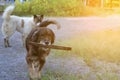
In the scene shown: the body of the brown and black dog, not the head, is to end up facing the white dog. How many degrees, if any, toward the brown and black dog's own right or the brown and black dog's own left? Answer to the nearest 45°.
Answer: approximately 180°

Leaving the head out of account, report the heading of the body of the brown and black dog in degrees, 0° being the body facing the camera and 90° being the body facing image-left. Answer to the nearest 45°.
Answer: approximately 0°
